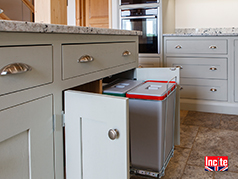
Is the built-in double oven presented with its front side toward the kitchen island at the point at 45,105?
yes

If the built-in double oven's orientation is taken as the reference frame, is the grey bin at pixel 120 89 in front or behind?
in front

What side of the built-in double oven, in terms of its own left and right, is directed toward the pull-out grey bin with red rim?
front

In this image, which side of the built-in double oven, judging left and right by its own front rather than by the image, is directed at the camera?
front
